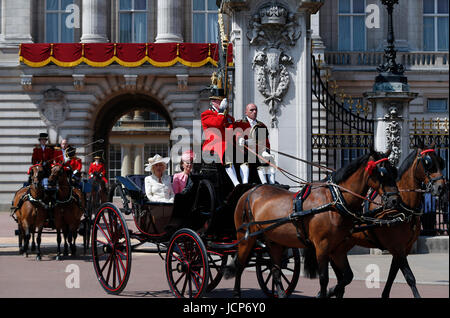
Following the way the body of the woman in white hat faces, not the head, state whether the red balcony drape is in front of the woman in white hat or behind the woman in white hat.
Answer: behind

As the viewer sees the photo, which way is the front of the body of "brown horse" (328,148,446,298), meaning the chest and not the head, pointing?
to the viewer's right

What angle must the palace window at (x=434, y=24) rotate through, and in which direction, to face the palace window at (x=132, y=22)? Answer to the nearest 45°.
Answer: approximately 90° to its right

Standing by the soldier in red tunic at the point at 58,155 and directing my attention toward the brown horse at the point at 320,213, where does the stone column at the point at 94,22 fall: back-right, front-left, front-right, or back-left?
back-left

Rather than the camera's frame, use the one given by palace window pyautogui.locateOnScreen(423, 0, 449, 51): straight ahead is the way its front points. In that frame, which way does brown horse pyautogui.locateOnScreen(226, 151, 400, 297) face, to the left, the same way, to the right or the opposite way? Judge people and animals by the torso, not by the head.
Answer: to the left

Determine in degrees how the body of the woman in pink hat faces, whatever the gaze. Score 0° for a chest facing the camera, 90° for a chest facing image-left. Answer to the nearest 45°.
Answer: approximately 315°

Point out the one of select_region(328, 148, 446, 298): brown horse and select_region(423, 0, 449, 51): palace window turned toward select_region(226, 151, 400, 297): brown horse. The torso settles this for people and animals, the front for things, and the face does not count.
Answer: the palace window

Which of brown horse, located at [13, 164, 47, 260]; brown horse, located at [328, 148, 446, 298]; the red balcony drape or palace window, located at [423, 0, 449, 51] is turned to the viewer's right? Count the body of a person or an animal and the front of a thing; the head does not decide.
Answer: brown horse, located at [328, 148, 446, 298]

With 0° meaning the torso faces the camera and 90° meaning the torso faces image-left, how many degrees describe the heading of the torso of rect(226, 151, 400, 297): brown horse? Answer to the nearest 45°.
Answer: approximately 270°
